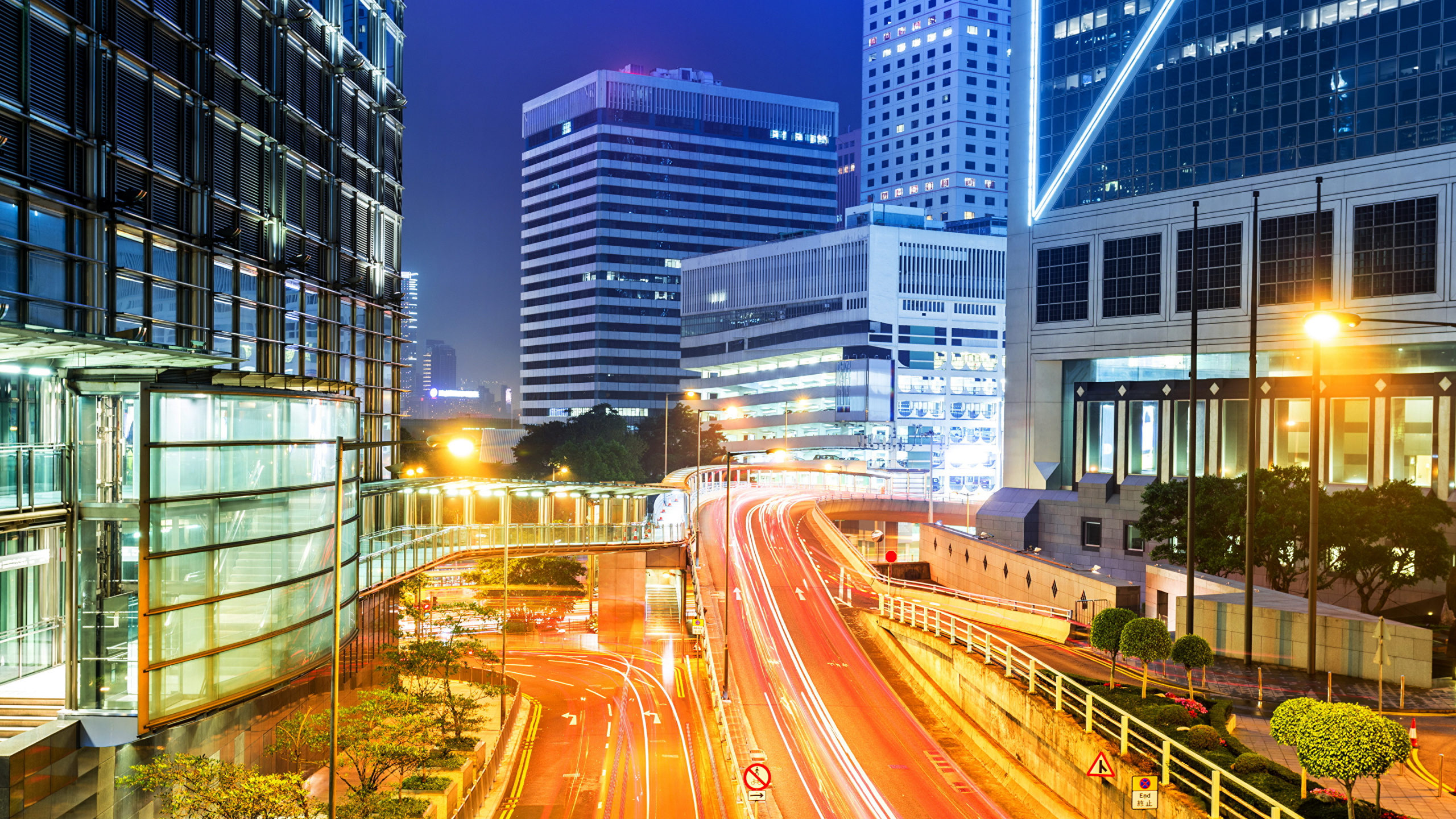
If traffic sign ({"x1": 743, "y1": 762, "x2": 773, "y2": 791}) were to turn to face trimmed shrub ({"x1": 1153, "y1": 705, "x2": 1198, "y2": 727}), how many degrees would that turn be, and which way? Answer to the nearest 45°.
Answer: approximately 90° to its left

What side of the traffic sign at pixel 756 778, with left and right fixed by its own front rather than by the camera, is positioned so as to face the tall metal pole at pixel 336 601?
right

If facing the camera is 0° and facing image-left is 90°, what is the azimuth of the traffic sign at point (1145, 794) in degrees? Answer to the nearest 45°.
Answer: approximately 0°

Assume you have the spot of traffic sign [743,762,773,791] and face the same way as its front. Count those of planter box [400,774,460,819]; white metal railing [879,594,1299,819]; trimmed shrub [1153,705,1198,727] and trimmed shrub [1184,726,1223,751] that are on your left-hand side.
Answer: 3

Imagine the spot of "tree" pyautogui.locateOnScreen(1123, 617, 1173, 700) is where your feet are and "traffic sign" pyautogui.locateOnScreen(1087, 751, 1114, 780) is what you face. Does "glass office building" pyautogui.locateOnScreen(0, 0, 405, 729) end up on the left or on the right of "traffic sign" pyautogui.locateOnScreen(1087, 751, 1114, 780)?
right

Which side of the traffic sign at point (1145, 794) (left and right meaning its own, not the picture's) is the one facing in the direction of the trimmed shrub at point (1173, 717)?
back

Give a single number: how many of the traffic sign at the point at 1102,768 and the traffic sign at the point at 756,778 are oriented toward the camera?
2

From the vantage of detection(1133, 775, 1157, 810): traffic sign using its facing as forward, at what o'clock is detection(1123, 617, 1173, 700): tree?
The tree is roughly at 6 o'clock from the traffic sign.

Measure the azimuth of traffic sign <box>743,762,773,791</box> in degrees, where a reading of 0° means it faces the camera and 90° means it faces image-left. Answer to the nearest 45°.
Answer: approximately 0°

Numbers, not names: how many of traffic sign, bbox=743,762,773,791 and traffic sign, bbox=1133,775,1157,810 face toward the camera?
2
